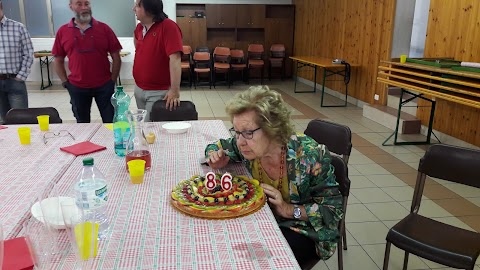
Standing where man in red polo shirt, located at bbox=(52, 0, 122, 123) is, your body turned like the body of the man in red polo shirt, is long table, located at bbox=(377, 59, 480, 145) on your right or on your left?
on your left

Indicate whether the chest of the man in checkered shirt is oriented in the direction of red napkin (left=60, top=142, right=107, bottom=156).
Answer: yes

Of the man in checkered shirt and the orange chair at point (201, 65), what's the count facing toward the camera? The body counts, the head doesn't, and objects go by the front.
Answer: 2

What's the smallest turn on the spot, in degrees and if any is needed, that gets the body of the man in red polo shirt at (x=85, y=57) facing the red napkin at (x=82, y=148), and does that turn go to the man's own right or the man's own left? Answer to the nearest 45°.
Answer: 0° — they already face it

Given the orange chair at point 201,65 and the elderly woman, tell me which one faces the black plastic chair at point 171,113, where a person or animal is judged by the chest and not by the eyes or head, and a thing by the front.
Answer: the orange chair

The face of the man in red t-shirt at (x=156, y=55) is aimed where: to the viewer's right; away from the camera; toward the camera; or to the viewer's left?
to the viewer's left

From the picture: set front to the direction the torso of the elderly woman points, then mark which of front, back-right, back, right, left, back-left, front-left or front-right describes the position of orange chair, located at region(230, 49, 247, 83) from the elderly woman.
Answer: back-right

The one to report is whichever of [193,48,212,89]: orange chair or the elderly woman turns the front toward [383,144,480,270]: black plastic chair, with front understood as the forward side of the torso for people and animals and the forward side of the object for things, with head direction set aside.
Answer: the orange chair

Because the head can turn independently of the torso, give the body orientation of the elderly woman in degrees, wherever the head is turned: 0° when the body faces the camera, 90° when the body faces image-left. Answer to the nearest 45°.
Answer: approximately 45°

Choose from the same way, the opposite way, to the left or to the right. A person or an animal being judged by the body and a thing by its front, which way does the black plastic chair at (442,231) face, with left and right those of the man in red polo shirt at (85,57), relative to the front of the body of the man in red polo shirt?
to the right

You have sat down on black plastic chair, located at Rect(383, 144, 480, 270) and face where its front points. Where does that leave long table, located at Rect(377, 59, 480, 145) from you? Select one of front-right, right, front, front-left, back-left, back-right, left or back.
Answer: back-right

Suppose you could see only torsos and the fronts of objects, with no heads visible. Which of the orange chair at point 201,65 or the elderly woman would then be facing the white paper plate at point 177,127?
the orange chair
